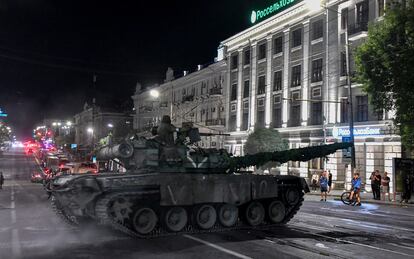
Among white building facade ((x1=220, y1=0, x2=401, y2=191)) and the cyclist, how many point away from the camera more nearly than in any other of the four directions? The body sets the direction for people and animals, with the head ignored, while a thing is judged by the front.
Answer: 0

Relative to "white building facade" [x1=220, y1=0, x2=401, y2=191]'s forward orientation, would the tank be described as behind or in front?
in front

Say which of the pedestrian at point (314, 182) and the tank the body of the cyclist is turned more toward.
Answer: the tank

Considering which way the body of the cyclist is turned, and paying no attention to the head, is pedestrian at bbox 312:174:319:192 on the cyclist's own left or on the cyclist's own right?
on the cyclist's own right

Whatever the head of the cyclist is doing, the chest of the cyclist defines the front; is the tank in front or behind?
in front

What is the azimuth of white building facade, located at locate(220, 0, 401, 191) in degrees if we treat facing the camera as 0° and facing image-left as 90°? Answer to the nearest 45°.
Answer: approximately 45°

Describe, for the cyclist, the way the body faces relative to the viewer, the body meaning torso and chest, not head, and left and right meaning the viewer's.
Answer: facing the viewer and to the left of the viewer

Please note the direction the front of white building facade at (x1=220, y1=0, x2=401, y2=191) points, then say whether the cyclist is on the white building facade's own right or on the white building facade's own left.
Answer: on the white building facade's own left

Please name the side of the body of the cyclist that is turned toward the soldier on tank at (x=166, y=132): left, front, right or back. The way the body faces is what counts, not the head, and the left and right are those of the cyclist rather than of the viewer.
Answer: front

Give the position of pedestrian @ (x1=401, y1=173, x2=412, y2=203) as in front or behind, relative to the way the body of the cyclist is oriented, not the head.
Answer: behind
